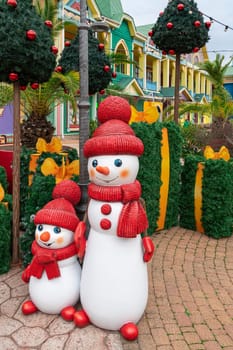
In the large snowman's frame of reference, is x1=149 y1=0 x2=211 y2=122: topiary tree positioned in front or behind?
behind

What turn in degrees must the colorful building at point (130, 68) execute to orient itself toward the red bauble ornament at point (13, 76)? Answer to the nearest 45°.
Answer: approximately 45° to its right

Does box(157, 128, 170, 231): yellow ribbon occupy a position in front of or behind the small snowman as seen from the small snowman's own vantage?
behind

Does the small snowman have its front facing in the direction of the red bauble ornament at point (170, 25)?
no

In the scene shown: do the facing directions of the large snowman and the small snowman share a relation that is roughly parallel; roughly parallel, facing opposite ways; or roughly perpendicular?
roughly parallel

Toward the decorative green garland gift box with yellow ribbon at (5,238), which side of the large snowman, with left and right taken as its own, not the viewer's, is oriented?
right

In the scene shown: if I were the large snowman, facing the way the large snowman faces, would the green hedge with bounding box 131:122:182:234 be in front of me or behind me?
behind

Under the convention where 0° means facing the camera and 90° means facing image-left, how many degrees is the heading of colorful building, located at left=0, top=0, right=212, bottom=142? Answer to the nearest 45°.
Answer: approximately 315°

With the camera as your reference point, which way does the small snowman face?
facing the viewer and to the left of the viewer

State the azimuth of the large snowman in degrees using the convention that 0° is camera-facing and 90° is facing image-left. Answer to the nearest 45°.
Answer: approximately 45°

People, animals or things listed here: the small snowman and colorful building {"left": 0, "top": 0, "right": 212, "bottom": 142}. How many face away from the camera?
0

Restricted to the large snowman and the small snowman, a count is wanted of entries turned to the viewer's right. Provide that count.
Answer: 0

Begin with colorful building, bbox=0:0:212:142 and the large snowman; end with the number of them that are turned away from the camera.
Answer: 0
